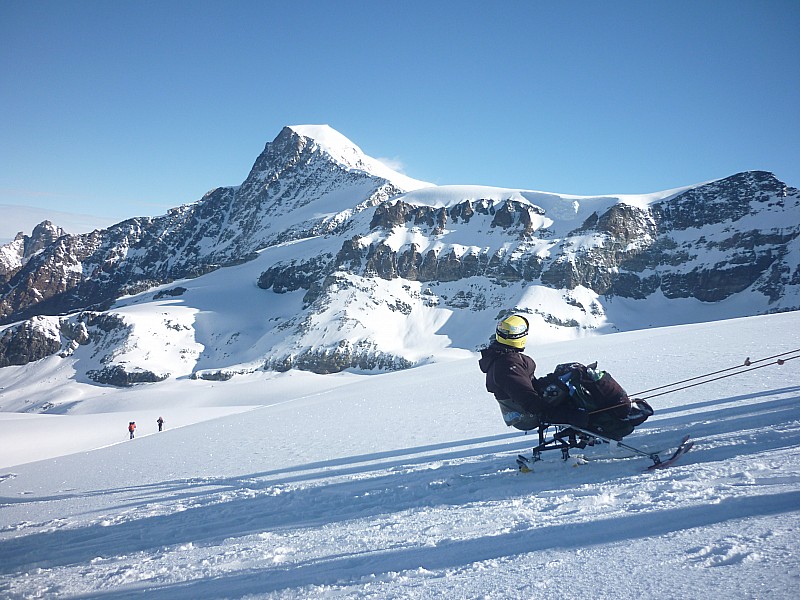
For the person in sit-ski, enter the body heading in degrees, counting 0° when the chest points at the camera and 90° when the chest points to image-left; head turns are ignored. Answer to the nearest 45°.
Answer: approximately 270°
